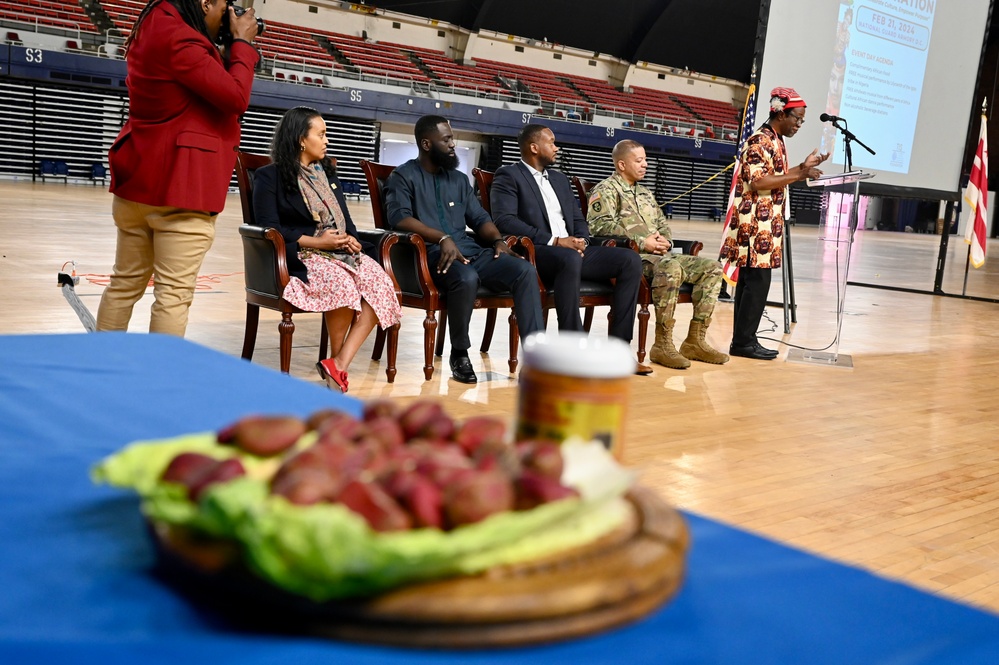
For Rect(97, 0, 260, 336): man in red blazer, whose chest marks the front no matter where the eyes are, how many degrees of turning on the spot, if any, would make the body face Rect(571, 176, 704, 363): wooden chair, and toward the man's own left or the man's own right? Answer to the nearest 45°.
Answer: approximately 45° to the man's own left

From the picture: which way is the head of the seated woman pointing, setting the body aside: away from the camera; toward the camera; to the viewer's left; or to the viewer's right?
to the viewer's right

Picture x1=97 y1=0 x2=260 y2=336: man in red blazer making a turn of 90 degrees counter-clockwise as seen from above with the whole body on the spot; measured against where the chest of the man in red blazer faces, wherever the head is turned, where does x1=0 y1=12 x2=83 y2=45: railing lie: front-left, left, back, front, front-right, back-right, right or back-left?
front

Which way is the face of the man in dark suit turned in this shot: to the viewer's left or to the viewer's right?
to the viewer's right

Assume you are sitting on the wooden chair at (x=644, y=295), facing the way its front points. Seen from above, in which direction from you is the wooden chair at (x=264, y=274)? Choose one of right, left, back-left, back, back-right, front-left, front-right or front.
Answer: right

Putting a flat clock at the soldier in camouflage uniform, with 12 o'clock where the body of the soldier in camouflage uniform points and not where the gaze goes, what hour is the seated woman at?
The seated woman is roughly at 3 o'clock from the soldier in camouflage uniform.

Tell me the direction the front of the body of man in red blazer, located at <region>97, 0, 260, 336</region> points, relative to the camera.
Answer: to the viewer's right

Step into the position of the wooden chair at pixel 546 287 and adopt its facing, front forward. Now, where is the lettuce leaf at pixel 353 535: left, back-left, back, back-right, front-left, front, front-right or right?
front-right

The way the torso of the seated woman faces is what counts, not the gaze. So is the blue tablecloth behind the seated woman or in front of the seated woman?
in front

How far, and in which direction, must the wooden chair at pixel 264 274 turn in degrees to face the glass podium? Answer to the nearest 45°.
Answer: approximately 45° to its left

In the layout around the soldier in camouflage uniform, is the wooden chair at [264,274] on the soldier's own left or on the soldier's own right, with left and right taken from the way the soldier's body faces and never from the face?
on the soldier's own right

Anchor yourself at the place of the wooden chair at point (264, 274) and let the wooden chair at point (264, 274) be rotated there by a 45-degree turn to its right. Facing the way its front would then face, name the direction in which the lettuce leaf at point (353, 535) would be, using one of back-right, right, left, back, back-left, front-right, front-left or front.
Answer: front
